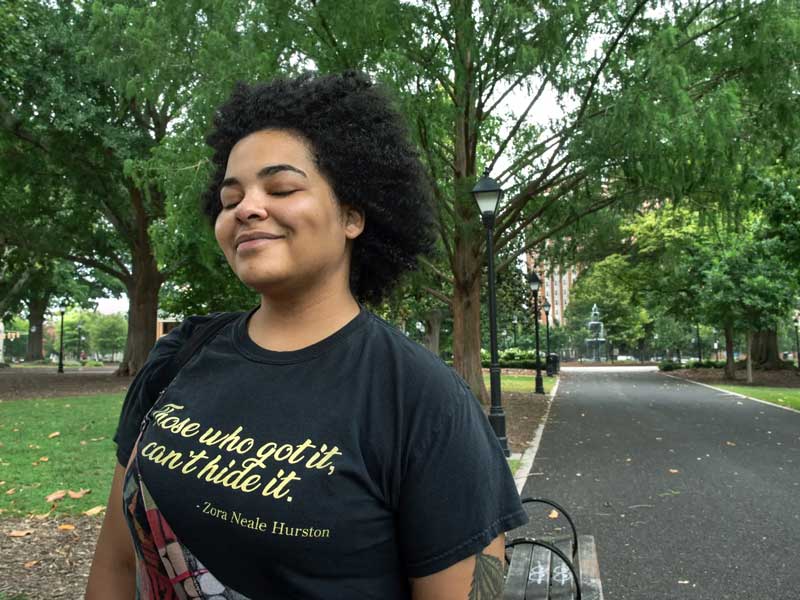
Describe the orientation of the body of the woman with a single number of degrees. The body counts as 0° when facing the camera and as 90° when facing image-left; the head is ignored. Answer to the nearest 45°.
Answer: approximately 45°

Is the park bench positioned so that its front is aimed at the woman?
no

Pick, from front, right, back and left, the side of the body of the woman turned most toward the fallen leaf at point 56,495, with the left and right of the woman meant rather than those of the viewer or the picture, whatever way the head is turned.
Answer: right

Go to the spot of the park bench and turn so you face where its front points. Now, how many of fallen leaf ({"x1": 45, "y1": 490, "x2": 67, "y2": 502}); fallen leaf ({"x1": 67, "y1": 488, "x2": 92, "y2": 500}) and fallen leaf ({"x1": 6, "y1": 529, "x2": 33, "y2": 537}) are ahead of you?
0

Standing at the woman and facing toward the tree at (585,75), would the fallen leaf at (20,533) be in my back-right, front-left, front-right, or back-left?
front-left

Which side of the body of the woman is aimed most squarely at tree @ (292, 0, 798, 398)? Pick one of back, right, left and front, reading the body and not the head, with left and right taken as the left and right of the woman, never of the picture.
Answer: back

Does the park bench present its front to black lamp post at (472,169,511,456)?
no

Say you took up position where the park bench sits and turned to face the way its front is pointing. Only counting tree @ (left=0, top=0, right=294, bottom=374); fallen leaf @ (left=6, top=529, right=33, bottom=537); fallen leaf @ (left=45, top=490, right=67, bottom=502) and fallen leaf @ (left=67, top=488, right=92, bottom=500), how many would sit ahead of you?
0

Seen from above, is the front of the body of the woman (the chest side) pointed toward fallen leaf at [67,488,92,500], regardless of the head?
no

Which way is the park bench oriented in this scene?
to the viewer's right

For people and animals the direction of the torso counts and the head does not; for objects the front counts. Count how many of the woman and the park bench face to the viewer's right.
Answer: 1

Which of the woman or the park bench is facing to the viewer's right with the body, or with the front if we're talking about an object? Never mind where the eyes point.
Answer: the park bench

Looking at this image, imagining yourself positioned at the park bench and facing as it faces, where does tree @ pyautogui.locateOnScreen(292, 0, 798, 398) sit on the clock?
The tree is roughly at 9 o'clock from the park bench.
